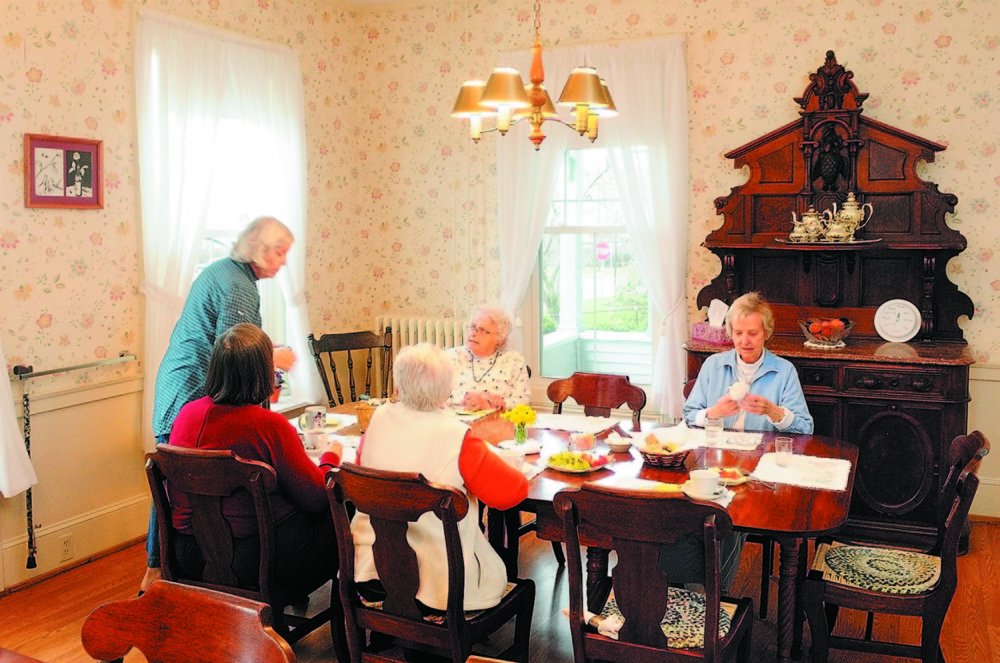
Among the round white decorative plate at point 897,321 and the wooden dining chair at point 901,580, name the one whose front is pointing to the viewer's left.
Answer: the wooden dining chair

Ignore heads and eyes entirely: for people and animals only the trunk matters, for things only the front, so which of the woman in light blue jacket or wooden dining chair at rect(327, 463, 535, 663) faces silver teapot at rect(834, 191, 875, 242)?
the wooden dining chair

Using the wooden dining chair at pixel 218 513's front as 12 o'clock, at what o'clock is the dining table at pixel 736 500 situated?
The dining table is roughly at 2 o'clock from the wooden dining chair.

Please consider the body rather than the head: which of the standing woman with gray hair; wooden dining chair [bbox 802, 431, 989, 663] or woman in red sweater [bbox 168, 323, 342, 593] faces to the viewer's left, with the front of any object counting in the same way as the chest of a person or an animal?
the wooden dining chair

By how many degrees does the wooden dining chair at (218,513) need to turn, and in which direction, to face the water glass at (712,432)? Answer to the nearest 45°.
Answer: approximately 45° to its right

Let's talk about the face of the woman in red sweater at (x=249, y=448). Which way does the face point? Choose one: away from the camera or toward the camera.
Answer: away from the camera

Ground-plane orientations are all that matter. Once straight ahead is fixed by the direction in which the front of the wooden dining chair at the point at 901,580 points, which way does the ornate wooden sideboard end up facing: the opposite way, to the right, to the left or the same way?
to the left

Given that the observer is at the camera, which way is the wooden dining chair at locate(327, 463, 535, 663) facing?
facing away from the viewer and to the right of the viewer

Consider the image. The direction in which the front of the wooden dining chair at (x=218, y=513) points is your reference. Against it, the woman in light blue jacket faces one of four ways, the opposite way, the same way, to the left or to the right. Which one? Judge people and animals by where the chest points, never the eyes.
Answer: the opposite way

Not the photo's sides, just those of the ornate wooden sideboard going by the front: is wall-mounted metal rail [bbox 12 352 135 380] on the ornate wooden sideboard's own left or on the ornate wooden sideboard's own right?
on the ornate wooden sideboard's own right
